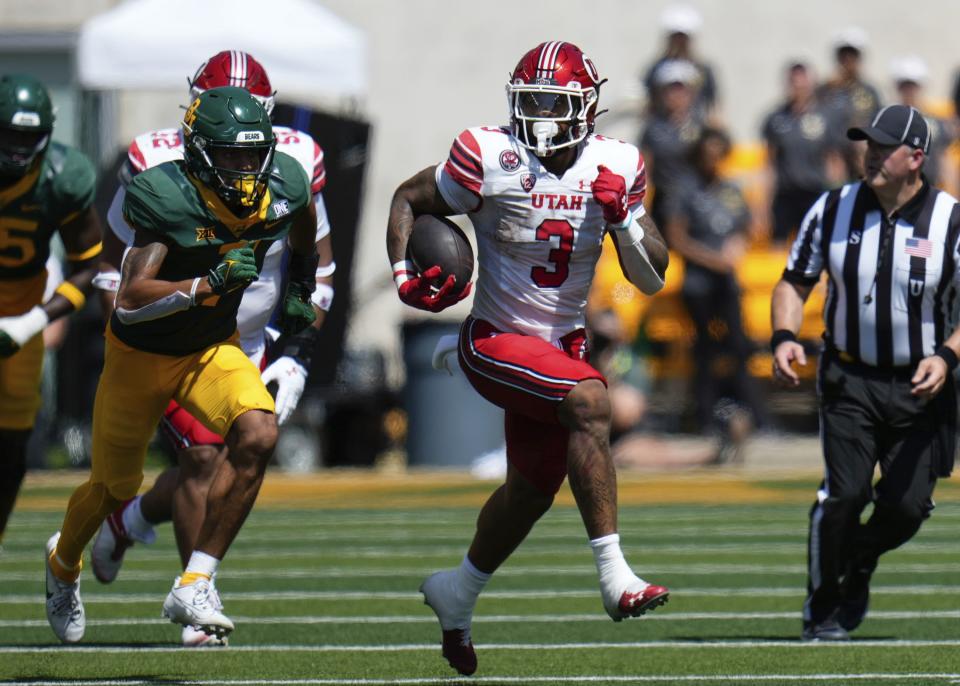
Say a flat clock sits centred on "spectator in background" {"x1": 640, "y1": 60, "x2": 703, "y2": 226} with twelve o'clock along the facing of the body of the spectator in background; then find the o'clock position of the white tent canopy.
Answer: The white tent canopy is roughly at 3 o'clock from the spectator in background.

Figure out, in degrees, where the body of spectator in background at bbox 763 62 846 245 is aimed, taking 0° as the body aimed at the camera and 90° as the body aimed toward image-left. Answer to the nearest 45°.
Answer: approximately 0°

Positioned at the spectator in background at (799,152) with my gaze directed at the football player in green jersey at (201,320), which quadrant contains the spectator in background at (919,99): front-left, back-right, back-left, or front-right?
back-left

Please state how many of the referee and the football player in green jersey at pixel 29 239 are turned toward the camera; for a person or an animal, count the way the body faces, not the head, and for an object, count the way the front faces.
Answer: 2

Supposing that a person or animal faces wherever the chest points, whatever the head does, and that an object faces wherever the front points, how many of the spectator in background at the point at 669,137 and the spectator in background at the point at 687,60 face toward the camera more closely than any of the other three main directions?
2

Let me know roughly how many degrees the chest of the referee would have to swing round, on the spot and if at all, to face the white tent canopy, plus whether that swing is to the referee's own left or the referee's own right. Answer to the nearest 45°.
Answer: approximately 135° to the referee's own right

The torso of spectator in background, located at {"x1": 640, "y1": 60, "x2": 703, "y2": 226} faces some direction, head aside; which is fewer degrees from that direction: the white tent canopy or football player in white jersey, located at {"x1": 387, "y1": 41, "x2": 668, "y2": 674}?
the football player in white jersey
